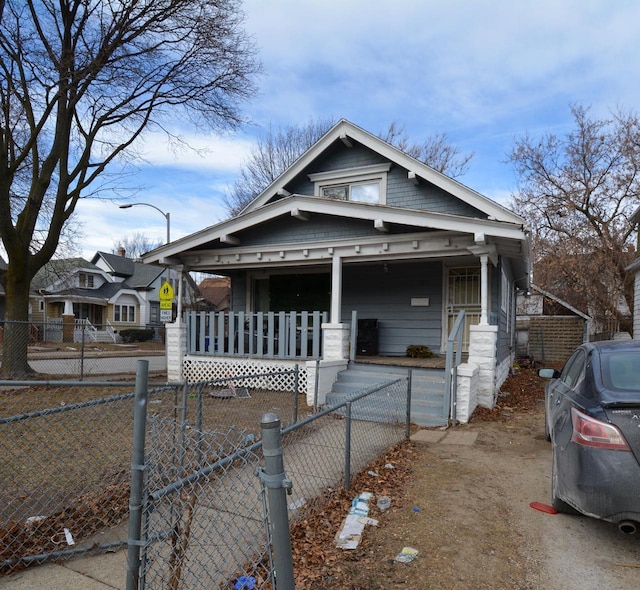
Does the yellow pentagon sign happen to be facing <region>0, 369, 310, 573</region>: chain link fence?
yes

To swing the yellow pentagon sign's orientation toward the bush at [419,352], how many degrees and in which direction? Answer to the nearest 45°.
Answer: approximately 45° to its left

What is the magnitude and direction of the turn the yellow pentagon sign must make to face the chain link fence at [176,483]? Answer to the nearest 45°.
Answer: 0° — it already faces it

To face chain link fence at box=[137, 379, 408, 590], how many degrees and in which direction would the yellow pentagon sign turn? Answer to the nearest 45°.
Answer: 0° — it already faces it

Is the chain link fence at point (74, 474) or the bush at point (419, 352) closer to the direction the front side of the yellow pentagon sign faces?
the chain link fence

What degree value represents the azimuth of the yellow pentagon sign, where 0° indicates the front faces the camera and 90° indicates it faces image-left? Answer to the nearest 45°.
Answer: approximately 0°
